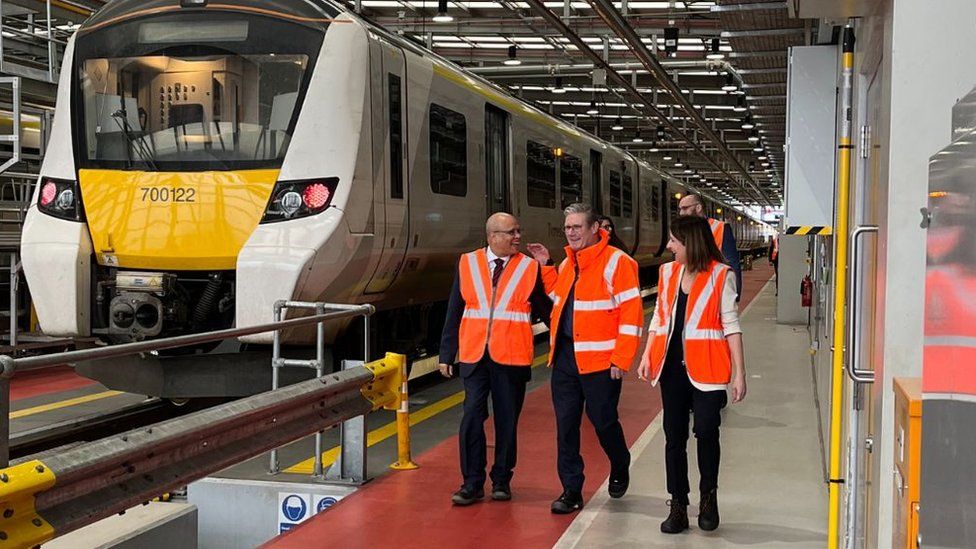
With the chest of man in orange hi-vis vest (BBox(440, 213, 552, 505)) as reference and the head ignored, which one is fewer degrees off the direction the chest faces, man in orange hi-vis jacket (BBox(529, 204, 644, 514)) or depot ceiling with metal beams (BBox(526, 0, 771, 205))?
the man in orange hi-vis jacket

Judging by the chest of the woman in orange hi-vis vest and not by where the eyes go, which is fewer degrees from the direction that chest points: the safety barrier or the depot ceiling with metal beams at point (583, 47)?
the safety barrier

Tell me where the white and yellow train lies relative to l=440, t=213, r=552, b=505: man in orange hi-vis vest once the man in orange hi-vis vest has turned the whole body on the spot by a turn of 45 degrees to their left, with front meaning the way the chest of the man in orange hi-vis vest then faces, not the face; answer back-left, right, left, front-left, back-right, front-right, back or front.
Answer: back

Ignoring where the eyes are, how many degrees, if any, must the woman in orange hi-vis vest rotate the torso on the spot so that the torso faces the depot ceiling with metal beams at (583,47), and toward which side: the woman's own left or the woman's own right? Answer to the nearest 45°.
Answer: approximately 135° to the woman's own right

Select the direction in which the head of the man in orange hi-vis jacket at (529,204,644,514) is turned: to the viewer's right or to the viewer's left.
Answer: to the viewer's left

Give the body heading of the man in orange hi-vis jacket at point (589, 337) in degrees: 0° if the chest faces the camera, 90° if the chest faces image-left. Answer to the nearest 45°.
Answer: approximately 45°

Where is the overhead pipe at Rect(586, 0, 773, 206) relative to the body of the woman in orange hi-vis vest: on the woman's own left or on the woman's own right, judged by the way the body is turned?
on the woman's own right

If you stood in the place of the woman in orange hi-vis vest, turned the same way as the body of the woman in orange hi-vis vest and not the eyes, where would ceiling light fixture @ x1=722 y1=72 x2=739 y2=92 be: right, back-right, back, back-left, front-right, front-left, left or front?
back-right

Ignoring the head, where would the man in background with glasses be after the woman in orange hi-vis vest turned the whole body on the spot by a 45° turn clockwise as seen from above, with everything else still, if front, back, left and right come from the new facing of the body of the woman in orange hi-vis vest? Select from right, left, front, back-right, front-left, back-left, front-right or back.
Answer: right

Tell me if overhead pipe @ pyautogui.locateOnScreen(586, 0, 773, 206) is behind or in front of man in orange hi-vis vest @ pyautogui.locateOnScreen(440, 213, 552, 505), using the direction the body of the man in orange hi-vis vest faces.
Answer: behind

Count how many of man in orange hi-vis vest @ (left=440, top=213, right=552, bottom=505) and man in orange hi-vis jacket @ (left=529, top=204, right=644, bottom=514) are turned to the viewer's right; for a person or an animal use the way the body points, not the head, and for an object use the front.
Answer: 0

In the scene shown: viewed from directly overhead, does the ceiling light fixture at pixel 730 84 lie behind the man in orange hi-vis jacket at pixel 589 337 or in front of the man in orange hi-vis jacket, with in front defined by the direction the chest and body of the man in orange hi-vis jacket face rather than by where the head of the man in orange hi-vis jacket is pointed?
behind
